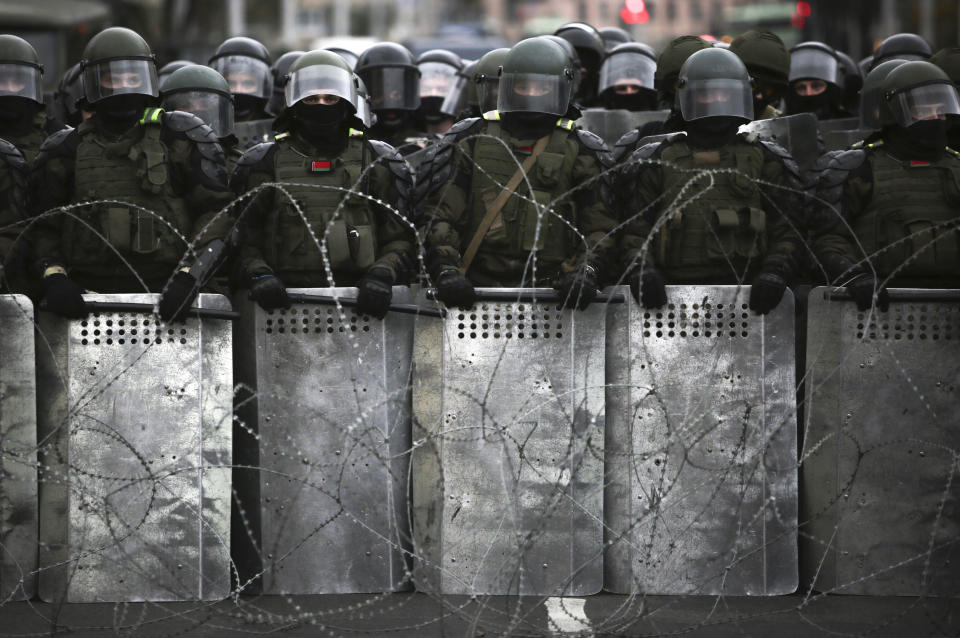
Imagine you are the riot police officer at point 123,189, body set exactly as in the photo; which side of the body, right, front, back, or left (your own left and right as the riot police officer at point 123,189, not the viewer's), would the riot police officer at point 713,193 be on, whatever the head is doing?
left

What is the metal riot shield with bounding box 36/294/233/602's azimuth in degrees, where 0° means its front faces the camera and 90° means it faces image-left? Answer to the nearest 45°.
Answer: approximately 0°

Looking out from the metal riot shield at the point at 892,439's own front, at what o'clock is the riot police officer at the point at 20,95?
The riot police officer is roughly at 3 o'clock from the metal riot shield.

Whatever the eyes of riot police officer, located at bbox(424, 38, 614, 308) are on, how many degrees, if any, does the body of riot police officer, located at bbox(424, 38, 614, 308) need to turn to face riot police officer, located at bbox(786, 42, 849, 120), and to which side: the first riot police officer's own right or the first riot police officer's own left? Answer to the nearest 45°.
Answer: approximately 135° to the first riot police officer's own left

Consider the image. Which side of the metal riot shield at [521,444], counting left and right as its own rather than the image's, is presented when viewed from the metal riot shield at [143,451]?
right

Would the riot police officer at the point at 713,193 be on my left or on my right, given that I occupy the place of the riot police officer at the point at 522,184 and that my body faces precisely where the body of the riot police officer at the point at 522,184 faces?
on my left
